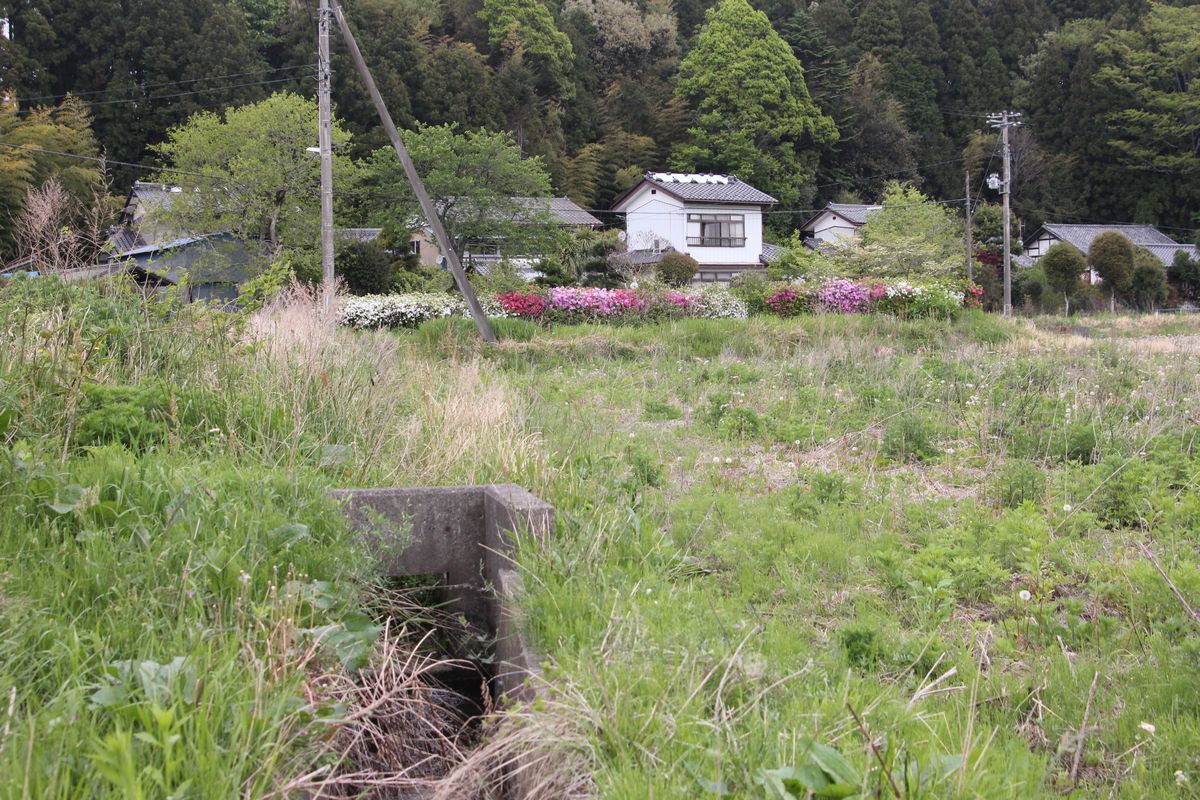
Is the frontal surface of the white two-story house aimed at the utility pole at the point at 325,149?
no

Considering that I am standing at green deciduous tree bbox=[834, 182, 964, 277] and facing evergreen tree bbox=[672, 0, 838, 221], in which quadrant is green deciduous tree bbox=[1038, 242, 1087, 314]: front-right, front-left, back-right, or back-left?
back-right

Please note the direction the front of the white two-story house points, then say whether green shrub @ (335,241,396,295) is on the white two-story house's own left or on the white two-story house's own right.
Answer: on the white two-story house's own right

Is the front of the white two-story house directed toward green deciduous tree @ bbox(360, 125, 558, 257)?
no

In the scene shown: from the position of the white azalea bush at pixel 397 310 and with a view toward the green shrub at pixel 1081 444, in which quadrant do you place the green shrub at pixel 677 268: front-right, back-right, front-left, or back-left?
back-left

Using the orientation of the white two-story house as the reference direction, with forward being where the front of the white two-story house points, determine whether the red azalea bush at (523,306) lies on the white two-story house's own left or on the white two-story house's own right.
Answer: on the white two-story house's own right

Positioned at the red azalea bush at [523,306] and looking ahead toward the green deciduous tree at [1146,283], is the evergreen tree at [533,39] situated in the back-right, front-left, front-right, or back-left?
front-left

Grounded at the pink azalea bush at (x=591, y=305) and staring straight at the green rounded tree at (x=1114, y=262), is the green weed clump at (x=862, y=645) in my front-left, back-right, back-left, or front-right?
back-right

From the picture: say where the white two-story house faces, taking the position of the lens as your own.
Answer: facing the viewer and to the right of the viewer

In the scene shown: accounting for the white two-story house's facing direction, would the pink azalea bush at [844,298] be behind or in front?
in front

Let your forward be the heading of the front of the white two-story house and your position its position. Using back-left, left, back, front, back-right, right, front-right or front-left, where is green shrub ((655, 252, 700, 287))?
front-right

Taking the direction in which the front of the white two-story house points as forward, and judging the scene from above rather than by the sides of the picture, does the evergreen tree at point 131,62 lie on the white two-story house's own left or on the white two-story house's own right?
on the white two-story house's own right
